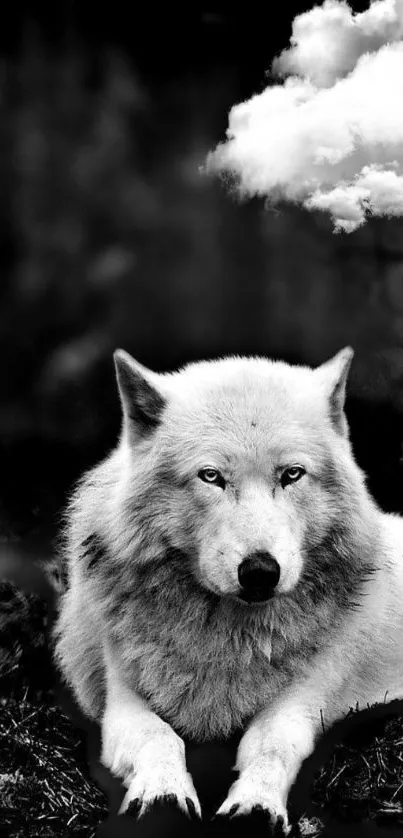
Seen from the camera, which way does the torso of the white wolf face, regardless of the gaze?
toward the camera
